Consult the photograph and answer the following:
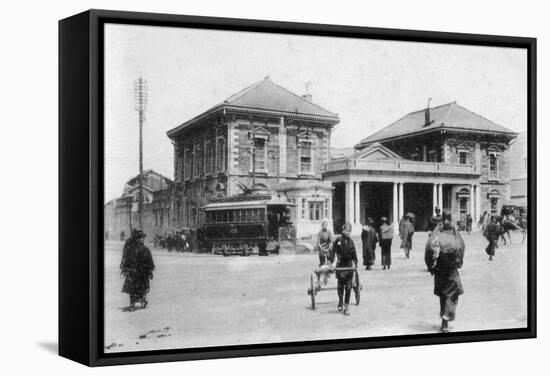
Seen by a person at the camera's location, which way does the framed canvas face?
facing the viewer and to the right of the viewer
